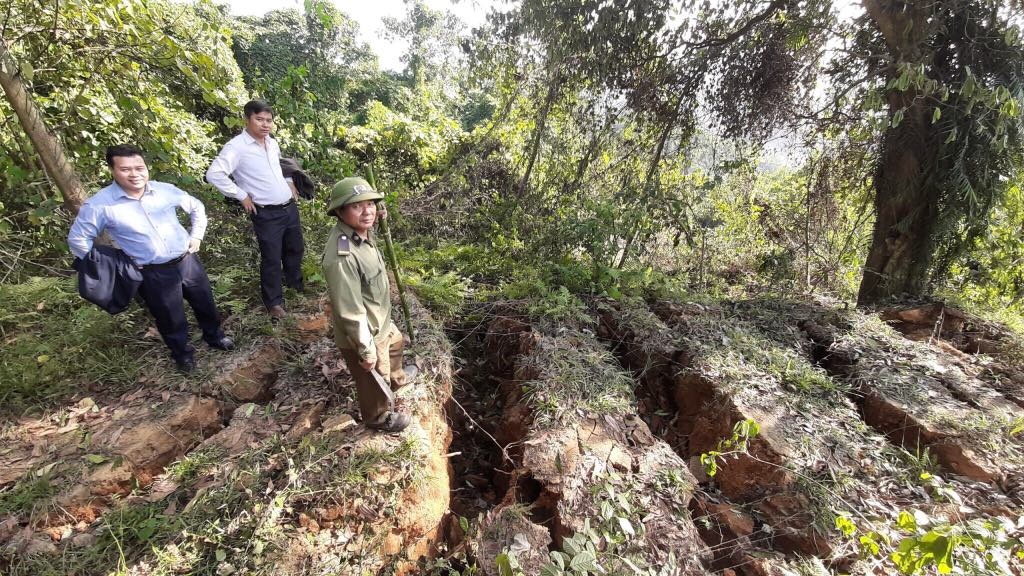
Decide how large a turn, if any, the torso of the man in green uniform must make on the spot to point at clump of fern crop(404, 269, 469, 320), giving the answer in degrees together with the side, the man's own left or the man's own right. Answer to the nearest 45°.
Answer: approximately 135° to the man's own left

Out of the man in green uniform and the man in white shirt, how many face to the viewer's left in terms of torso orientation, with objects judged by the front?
0

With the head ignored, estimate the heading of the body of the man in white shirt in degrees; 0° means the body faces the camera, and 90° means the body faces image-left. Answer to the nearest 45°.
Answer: approximately 315°
